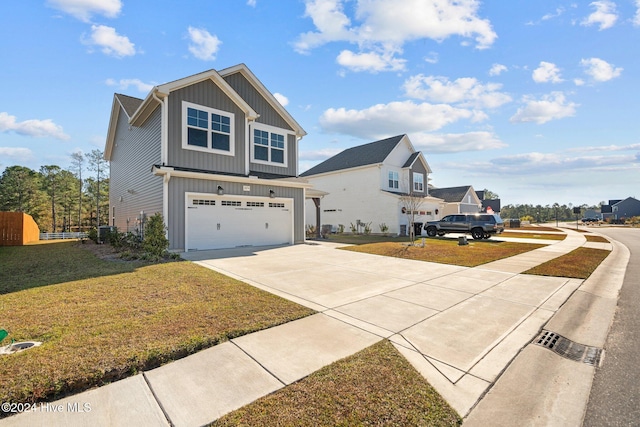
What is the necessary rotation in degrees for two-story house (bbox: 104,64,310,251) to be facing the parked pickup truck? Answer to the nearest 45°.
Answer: approximately 45° to its left

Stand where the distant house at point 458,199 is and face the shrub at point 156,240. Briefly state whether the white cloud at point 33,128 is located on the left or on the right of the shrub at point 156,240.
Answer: right

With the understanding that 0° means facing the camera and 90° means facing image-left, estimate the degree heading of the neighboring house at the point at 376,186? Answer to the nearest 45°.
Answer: approximately 315°

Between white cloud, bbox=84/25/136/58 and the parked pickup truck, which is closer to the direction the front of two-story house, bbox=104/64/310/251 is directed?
the parked pickup truck

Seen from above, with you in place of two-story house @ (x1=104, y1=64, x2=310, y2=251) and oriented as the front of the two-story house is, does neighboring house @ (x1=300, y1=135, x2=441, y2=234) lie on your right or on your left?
on your left

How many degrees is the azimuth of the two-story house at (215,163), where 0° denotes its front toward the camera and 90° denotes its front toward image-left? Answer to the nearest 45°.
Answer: approximately 315°
